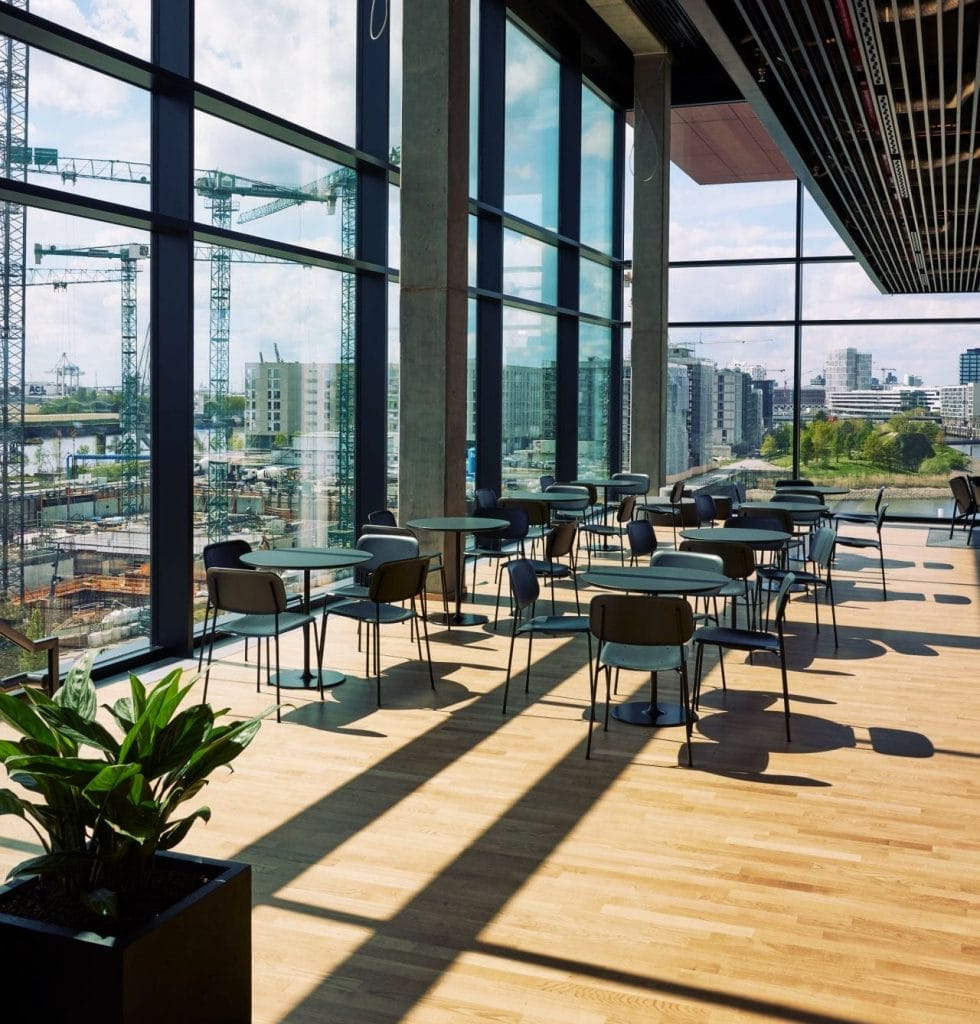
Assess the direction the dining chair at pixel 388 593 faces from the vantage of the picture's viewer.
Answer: facing away from the viewer and to the left of the viewer

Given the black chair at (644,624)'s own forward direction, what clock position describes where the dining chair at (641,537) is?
The dining chair is roughly at 12 o'clock from the black chair.

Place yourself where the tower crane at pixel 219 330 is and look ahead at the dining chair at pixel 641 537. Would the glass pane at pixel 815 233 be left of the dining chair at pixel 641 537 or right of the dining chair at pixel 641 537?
left

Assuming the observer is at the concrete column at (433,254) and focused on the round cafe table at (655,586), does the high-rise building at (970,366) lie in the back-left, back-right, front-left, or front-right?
back-left

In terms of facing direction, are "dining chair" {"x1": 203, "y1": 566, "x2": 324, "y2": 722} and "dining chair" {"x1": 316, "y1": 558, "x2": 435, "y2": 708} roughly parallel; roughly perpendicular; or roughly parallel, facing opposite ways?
roughly perpendicular

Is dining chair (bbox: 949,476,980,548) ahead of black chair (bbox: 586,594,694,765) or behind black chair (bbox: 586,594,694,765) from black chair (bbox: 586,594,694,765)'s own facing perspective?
ahead

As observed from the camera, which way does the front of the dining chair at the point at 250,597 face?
facing away from the viewer and to the right of the viewer

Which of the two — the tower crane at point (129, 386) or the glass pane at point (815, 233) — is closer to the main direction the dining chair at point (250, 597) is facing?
the glass pane

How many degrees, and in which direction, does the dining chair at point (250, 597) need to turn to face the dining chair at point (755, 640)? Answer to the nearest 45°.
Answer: approximately 45° to its right

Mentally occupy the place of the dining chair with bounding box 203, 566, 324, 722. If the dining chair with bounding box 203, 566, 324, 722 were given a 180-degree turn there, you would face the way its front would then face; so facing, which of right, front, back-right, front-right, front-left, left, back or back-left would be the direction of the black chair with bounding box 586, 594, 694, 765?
left

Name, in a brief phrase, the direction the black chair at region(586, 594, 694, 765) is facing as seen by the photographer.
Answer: facing away from the viewer
